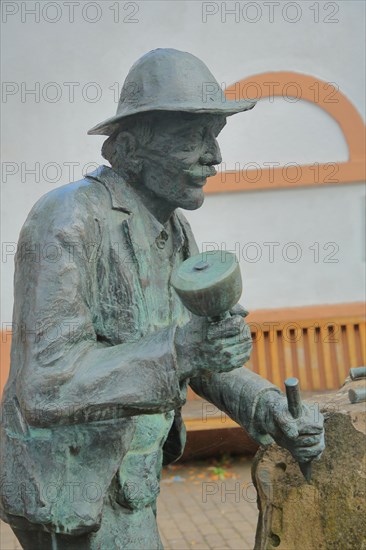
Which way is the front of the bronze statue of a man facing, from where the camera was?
facing the viewer and to the right of the viewer

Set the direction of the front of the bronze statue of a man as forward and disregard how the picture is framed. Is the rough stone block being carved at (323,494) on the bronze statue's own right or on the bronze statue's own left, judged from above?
on the bronze statue's own left
